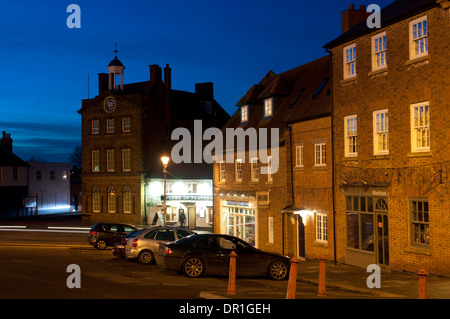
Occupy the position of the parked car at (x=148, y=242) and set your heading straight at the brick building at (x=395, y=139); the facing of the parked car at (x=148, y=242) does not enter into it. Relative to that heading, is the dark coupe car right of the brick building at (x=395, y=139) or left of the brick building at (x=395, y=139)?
right

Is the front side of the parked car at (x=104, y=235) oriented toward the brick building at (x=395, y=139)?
no

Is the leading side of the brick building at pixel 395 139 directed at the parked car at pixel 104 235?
no

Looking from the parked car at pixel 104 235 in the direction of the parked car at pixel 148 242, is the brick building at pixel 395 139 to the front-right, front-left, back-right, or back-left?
front-left

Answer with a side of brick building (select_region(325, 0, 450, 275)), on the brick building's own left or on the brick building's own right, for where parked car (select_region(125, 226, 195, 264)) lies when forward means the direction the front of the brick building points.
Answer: on the brick building's own right

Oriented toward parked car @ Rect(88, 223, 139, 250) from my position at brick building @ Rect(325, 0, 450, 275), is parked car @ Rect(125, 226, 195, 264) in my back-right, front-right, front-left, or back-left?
front-left
